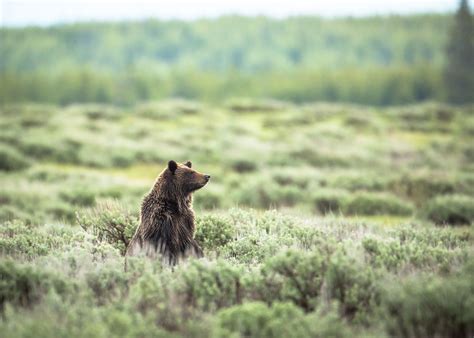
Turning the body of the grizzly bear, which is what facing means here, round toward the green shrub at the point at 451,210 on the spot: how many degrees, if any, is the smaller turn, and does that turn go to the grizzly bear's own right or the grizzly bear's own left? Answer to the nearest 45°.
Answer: approximately 45° to the grizzly bear's own left

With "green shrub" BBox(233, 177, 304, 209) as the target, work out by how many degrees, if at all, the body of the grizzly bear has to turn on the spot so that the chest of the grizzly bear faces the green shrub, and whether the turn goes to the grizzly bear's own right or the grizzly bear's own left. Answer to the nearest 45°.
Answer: approximately 90° to the grizzly bear's own left

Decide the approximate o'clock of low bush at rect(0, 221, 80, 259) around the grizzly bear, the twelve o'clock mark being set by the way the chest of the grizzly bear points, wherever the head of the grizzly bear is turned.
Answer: The low bush is roughly at 7 o'clock from the grizzly bear.

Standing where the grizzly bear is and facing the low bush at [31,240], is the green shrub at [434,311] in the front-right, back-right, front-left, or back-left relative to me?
back-left

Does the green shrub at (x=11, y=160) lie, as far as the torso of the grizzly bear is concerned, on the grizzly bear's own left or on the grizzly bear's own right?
on the grizzly bear's own left

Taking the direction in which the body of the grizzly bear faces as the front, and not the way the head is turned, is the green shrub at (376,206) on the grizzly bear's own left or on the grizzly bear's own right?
on the grizzly bear's own left

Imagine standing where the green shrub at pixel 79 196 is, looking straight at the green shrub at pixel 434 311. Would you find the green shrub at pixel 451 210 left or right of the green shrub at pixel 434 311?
left

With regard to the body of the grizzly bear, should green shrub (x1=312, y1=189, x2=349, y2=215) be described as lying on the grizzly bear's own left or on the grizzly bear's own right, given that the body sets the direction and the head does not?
on the grizzly bear's own left

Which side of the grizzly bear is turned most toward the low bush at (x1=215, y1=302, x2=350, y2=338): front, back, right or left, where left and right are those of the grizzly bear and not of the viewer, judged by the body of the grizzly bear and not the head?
right

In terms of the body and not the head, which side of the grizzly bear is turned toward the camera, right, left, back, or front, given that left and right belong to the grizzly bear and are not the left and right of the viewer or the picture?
right

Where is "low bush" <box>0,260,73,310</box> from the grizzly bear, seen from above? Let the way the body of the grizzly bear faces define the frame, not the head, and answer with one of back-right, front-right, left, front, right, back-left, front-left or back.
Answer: back-right

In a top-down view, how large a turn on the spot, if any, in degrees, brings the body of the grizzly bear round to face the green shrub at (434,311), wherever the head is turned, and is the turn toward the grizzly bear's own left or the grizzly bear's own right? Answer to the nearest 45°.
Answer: approximately 45° to the grizzly bear's own right
